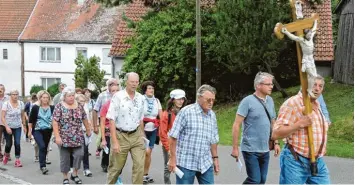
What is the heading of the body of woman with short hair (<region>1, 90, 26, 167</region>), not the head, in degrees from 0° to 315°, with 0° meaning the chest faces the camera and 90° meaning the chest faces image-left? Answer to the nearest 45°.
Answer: approximately 0°

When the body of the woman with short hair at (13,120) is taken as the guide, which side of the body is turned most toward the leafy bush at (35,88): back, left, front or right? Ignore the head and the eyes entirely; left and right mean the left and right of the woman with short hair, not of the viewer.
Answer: back

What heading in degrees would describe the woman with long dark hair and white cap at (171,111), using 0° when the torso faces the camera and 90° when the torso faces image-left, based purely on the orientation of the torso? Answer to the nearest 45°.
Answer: approximately 315°

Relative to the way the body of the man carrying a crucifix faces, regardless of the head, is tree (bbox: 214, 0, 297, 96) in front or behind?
behind
